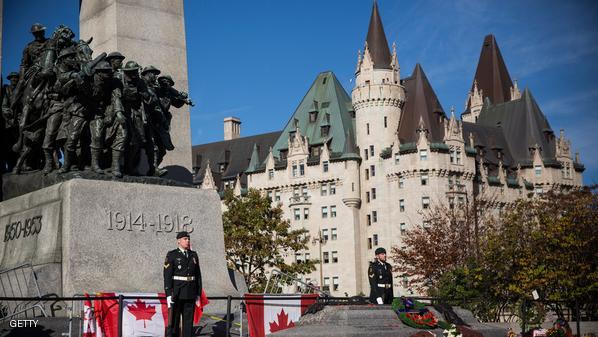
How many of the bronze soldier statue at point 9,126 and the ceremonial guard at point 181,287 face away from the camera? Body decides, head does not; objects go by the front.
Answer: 0

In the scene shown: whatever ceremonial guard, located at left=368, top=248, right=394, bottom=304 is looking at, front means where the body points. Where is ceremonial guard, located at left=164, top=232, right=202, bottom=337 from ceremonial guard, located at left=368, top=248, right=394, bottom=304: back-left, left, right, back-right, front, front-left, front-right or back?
right

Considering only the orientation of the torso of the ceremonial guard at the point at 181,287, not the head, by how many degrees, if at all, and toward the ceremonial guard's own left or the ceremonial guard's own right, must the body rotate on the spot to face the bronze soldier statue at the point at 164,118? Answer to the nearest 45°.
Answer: approximately 135° to the ceremonial guard's own left

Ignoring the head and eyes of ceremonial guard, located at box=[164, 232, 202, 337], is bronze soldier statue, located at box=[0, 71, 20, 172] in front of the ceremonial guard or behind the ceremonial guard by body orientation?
behind

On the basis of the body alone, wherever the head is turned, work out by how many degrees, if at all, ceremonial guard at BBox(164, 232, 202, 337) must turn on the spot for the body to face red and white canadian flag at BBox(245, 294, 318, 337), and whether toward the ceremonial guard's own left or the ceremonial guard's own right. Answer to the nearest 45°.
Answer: approximately 90° to the ceremonial guard's own left

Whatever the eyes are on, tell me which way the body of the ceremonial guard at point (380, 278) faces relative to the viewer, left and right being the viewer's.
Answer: facing the viewer and to the right of the viewer

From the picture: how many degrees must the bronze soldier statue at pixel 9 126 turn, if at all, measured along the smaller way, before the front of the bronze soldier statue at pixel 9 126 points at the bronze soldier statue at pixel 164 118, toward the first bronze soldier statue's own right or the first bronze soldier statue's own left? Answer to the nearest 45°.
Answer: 0° — it already faces it

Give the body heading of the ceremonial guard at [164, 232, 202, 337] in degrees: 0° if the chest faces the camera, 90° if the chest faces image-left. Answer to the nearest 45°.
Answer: approximately 315°

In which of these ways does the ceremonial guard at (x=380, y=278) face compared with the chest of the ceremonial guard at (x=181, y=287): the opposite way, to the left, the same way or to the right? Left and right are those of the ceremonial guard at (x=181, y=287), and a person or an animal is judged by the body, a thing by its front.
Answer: the same way

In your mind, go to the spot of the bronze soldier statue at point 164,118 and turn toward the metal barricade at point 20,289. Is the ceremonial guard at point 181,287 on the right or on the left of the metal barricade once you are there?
left

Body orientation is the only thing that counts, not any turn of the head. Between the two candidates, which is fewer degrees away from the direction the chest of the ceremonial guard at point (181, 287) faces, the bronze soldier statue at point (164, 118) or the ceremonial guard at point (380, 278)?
the ceremonial guard

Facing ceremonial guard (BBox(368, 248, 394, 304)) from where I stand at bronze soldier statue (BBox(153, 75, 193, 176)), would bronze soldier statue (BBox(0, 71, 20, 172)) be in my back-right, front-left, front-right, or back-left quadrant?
back-right

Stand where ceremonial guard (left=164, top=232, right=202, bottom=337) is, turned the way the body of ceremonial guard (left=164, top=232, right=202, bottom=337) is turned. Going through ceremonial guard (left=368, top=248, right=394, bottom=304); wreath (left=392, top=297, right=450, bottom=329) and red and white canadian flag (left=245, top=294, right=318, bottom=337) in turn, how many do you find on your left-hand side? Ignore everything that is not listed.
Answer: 3

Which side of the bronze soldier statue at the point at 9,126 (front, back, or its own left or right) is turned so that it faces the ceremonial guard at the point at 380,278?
front
